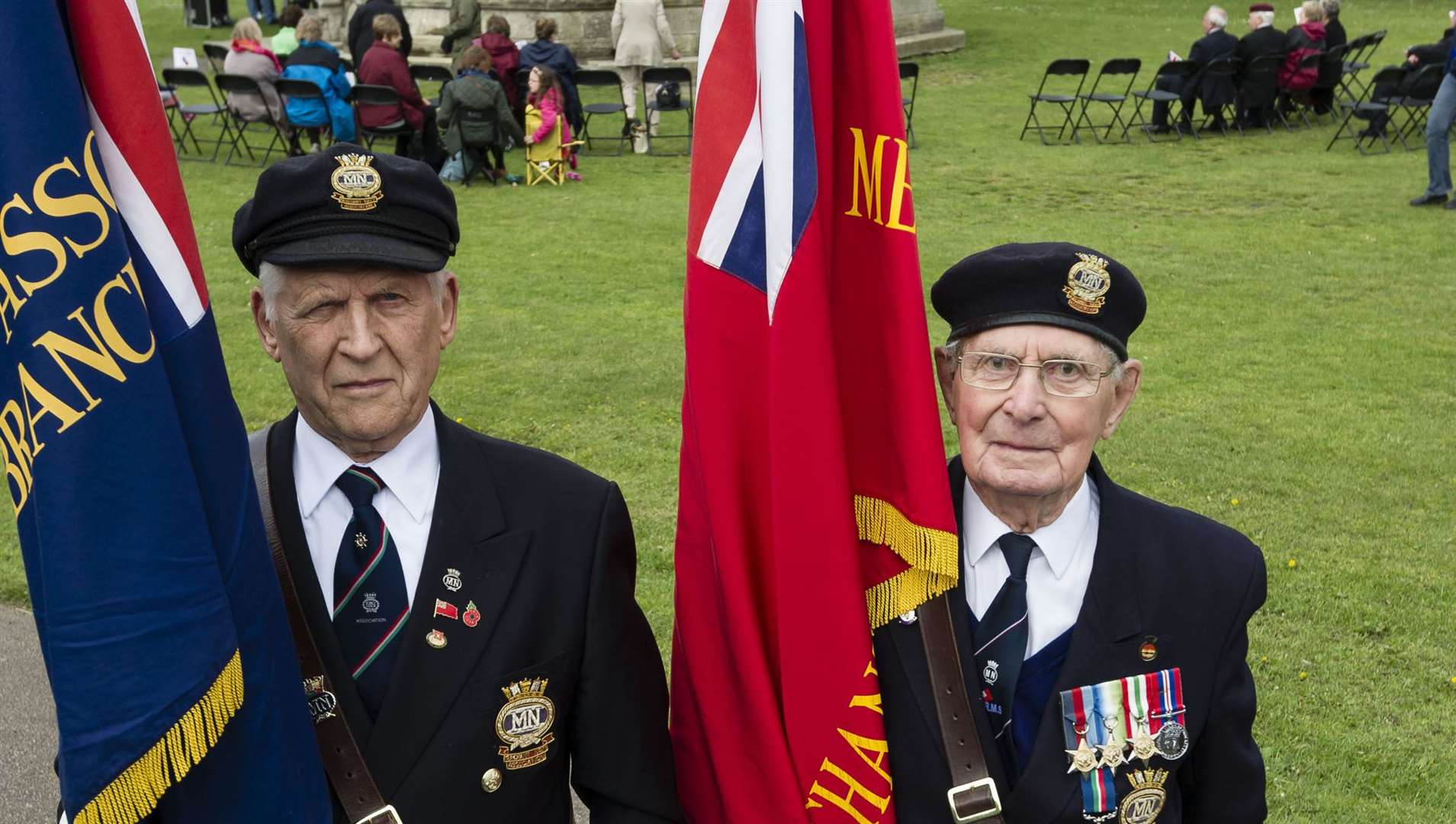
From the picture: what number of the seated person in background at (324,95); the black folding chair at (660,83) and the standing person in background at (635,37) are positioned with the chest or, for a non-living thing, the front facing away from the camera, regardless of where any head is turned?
3

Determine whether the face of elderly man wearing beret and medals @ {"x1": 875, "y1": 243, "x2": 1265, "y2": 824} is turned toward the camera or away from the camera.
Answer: toward the camera

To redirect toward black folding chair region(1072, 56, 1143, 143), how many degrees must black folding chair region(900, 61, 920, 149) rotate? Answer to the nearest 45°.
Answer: approximately 135° to its right

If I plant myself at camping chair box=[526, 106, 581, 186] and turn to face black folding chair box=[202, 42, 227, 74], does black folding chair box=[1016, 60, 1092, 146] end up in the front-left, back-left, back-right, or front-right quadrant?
back-right

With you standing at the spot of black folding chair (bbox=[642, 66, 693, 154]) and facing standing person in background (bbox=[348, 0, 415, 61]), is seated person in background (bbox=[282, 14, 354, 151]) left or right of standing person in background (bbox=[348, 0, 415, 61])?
left

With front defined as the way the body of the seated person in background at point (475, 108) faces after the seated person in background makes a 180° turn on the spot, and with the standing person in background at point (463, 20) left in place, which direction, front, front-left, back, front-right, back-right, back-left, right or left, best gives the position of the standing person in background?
back

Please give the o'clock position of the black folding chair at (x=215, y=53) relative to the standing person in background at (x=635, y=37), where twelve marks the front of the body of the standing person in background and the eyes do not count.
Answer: The black folding chair is roughly at 10 o'clock from the standing person in background.

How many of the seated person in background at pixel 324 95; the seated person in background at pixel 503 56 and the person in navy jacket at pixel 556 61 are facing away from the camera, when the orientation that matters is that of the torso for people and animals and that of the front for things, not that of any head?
3

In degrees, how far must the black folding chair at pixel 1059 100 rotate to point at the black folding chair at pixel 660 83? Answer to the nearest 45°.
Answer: approximately 45° to its left

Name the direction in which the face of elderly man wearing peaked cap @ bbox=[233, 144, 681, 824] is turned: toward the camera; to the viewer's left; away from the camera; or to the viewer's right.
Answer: toward the camera

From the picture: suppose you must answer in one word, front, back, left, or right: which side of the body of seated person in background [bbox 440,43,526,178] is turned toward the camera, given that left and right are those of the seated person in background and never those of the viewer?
back

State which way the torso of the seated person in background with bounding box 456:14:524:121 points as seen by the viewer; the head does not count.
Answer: away from the camera

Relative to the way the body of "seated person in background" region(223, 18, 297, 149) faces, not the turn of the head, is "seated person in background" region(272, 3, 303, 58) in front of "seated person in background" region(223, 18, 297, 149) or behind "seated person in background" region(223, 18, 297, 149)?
in front

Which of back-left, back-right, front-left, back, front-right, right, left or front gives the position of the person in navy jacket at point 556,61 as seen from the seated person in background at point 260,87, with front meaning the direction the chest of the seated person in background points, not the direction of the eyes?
front-right

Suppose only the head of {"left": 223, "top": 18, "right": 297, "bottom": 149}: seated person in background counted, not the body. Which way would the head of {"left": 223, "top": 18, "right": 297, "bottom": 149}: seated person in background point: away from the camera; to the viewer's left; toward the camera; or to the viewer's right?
away from the camera

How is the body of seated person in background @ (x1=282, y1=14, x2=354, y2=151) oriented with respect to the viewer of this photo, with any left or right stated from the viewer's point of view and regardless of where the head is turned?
facing away from the viewer

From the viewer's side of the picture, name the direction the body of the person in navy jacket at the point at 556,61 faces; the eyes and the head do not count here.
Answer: away from the camera
